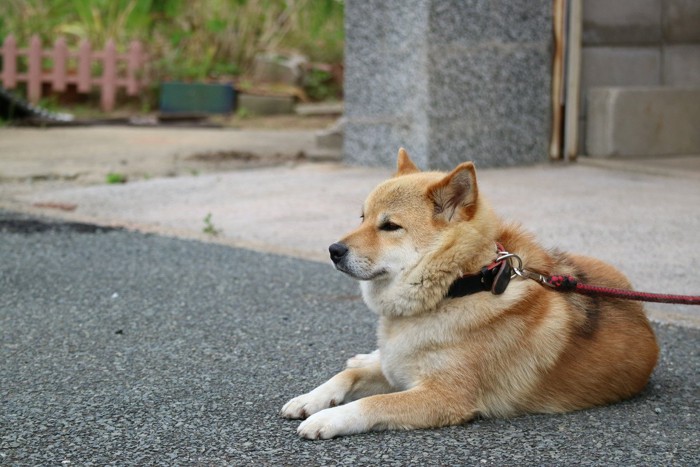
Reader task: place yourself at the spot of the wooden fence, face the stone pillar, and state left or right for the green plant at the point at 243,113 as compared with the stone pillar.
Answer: left

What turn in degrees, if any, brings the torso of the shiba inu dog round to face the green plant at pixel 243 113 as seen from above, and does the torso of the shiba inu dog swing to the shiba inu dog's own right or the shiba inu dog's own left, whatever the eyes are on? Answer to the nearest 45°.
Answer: approximately 90° to the shiba inu dog's own right

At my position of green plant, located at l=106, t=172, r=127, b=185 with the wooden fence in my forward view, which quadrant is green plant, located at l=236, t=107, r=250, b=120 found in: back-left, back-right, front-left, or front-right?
front-right

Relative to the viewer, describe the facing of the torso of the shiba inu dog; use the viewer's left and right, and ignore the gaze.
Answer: facing to the left of the viewer

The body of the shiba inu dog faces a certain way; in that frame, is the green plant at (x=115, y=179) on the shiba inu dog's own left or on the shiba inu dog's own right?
on the shiba inu dog's own right

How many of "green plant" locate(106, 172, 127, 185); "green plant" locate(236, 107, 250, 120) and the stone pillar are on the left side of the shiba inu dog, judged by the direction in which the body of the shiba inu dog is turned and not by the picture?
0

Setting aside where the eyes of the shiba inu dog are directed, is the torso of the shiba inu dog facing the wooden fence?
no

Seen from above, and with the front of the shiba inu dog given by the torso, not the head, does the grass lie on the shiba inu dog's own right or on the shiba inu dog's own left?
on the shiba inu dog's own right

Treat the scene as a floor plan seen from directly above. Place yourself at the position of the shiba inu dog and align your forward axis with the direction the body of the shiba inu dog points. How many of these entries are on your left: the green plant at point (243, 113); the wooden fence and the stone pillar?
0

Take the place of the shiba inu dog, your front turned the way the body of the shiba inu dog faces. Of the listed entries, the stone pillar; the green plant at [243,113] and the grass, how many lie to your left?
0

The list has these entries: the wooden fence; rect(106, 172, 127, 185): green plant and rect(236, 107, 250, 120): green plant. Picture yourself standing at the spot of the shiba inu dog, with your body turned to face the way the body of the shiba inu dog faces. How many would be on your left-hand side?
0

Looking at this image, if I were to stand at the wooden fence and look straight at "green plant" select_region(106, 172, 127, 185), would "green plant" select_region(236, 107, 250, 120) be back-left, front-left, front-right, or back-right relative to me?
front-left

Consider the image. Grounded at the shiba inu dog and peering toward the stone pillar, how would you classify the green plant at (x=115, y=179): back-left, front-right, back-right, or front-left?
front-left

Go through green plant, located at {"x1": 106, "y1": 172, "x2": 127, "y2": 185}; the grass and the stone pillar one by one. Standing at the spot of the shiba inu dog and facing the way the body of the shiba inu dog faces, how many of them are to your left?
0

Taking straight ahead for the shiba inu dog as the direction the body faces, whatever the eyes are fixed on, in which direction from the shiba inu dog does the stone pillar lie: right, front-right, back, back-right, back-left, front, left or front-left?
right
